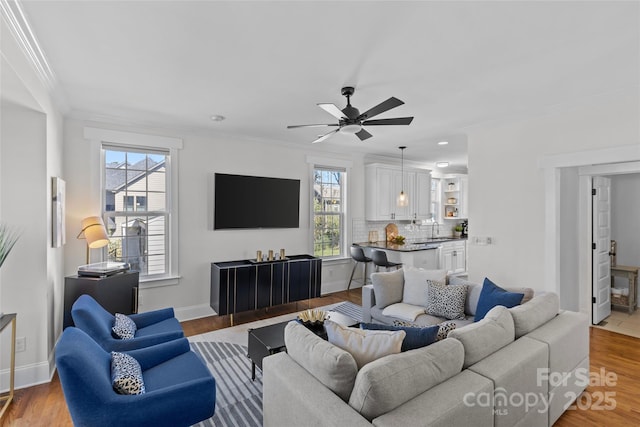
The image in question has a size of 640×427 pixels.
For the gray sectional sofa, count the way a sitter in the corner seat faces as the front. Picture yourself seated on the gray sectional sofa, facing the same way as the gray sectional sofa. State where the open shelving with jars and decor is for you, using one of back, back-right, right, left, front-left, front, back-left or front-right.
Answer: front-right

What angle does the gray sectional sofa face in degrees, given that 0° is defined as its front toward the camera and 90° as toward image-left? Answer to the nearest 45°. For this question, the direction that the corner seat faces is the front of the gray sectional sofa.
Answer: approximately 135°

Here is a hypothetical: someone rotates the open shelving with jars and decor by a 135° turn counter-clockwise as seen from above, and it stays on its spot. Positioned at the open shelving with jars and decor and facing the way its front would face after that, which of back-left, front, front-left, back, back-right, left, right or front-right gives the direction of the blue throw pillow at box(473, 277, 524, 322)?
right

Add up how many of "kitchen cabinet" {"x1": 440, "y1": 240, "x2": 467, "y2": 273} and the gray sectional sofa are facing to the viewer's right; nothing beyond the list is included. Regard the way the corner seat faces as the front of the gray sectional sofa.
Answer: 0

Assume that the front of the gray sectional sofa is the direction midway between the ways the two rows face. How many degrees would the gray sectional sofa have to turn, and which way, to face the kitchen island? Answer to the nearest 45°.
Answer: approximately 45° to its right

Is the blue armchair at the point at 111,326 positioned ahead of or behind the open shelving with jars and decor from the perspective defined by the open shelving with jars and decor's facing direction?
ahead

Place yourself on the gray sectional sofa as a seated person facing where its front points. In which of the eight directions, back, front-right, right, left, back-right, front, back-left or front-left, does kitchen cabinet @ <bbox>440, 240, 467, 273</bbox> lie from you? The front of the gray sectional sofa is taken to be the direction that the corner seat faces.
front-right

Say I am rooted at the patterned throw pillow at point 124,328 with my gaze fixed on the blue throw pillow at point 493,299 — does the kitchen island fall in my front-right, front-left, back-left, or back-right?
front-left

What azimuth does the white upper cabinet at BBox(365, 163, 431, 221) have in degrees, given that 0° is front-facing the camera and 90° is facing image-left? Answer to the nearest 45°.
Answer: approximately 315°

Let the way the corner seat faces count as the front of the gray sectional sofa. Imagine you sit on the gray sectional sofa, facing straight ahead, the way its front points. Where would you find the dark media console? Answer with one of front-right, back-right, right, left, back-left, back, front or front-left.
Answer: front

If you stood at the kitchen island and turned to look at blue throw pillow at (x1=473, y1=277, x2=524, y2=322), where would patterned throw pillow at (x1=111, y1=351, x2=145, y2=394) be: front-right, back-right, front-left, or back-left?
front-right

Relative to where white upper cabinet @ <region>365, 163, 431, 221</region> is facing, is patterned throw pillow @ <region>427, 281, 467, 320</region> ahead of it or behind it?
ahead

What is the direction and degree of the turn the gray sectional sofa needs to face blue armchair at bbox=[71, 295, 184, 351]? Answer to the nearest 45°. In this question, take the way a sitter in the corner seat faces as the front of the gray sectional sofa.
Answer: approximately 45° to its left

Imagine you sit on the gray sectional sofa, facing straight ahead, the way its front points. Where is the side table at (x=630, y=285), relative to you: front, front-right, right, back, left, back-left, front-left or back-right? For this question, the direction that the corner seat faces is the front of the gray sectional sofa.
right

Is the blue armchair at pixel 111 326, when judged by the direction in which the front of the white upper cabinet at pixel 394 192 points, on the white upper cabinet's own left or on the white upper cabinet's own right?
on the white upper cabinet's own right

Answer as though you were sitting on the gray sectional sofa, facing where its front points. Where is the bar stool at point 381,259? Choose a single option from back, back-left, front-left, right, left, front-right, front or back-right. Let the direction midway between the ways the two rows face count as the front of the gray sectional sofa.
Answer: front-right
